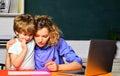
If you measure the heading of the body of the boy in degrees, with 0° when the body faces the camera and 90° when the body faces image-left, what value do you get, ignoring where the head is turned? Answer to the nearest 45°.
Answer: approximately 315°

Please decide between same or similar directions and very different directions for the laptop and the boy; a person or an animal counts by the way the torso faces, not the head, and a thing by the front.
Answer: very different directions

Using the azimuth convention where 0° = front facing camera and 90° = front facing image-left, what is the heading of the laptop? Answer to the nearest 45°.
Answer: approximately 135°

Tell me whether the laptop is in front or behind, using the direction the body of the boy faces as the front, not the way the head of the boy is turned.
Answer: in front

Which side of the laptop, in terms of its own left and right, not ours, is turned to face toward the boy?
front
